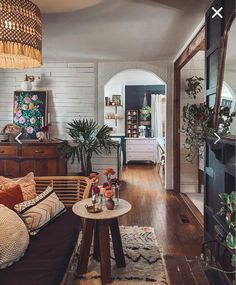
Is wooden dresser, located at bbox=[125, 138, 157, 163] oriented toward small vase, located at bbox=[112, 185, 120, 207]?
yes

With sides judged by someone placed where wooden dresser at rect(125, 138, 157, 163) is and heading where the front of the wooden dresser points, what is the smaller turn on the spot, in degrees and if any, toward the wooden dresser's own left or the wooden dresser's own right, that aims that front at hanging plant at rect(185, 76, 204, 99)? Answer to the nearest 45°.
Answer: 0° — it already faces it

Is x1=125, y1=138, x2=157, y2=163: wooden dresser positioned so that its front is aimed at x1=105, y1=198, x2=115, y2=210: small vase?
yes

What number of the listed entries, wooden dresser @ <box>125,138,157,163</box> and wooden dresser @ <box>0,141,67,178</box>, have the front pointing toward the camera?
2

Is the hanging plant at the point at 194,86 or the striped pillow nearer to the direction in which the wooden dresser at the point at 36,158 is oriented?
the striped pillow
